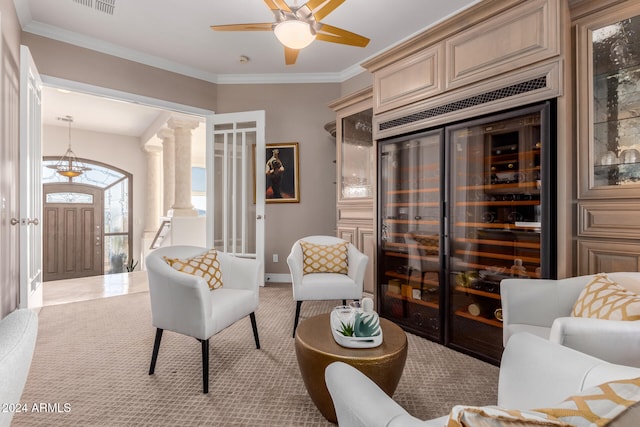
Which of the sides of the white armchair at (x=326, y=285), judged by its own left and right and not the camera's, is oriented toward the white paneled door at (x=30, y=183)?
right

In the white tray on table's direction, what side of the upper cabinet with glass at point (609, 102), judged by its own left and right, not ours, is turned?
front

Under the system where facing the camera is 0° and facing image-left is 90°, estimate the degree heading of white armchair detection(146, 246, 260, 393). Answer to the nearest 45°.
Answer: approximately 315°

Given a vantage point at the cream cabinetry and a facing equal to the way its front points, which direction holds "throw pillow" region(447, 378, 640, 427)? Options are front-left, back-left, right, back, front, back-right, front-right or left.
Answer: front-left

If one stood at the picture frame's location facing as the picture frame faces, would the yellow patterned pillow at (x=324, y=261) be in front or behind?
in front

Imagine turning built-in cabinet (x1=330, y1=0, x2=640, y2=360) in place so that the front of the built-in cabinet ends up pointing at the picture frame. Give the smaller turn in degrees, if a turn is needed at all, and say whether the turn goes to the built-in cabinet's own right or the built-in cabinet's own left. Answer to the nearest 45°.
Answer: approximately 90° to the built-in cabinet's own right

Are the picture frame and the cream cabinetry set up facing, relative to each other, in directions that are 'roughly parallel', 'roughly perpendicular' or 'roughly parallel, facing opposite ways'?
roughly perpendicular

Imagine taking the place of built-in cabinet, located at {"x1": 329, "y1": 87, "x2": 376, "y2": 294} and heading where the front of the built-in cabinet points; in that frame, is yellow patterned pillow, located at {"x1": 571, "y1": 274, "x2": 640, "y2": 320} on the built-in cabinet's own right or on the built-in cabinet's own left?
on the built-in cabinet's own left

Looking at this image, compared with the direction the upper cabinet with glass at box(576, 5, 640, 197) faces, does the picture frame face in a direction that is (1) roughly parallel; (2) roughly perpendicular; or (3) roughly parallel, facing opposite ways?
roughly perpendicular

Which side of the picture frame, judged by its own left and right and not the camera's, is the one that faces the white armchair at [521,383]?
front
